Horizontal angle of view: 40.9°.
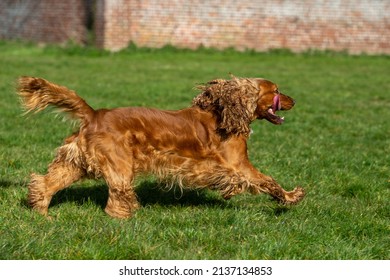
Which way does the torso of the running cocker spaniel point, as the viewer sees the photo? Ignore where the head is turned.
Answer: to the viewer's right
